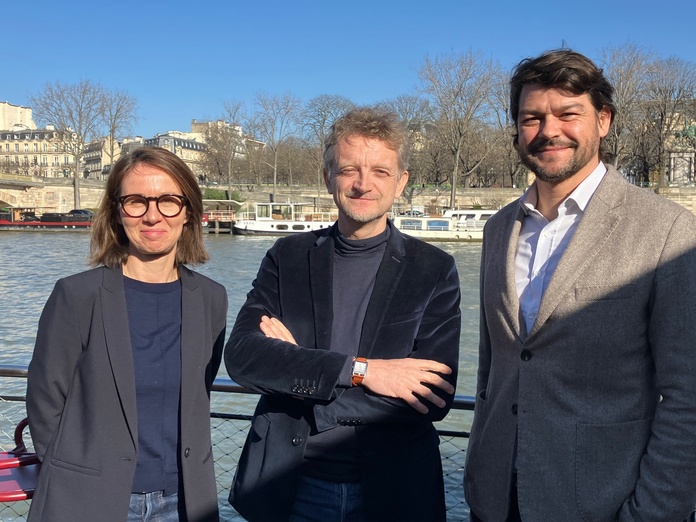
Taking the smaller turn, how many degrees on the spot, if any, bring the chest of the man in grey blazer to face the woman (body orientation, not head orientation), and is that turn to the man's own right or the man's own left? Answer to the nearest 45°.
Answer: approximately 45° to the man's own right

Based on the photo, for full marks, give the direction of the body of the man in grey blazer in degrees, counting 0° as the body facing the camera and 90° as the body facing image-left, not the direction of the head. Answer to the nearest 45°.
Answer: approximately 45°

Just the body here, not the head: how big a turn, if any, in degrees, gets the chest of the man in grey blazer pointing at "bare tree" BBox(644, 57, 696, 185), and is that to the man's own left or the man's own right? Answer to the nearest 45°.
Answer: approximately 135° to the man's own right

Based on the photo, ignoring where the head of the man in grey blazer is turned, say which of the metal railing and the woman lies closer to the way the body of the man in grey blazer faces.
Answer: the woman
